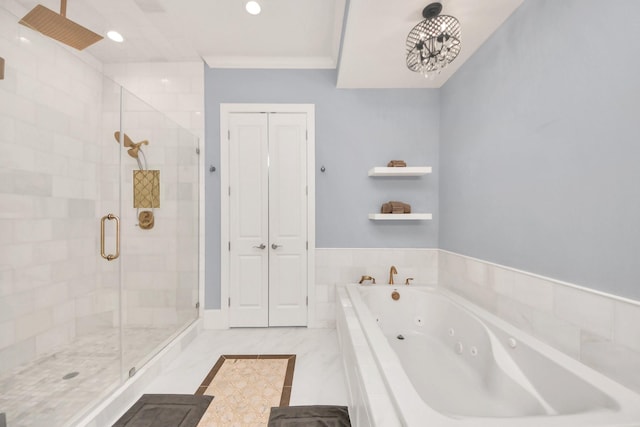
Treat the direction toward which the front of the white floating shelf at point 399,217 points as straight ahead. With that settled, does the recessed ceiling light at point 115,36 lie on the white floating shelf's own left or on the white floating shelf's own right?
on the white floating shelf's own right

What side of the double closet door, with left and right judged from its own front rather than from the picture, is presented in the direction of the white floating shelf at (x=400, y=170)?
left

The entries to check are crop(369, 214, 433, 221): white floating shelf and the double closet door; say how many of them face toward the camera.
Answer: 2

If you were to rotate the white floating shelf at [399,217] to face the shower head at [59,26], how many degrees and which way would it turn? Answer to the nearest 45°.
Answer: approximately 45° to its right

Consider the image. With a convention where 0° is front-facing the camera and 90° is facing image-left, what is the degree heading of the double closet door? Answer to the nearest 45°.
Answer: approximately 0°

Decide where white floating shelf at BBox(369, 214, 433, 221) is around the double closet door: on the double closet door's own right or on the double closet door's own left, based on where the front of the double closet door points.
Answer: on the double closet door's own left

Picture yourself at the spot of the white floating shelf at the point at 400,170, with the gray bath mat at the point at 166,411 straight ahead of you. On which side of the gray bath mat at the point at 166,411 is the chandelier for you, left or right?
left

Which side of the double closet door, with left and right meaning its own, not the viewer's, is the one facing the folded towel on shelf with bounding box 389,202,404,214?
left
